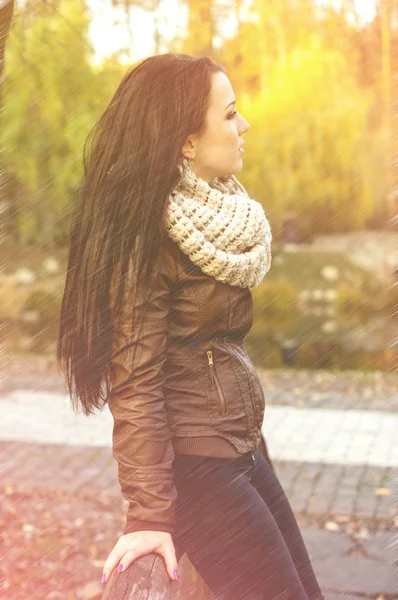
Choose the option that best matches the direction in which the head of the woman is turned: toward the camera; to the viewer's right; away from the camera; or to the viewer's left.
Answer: to the viewer's right

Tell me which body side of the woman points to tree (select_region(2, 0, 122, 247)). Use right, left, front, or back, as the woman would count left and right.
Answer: left

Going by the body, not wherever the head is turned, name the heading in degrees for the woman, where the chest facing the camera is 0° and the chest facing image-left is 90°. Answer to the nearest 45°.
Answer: approximately 270°

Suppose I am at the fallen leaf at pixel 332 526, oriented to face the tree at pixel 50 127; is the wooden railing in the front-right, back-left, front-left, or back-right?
back-left
